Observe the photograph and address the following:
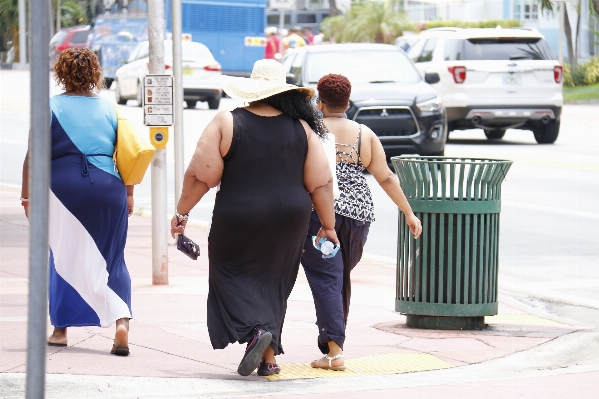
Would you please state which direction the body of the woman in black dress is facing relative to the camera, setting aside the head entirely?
away from the camera

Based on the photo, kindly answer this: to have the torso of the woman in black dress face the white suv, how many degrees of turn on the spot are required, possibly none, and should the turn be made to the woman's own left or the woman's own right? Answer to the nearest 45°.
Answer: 0° — they already face it

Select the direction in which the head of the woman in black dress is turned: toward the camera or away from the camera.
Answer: away from the camera

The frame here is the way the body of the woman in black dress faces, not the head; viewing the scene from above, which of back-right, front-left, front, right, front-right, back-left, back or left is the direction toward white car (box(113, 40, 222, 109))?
front

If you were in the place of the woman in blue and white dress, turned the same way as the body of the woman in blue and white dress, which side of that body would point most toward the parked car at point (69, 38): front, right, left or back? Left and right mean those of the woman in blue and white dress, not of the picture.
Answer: front

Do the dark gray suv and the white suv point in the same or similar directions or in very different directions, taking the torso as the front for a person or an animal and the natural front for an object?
very different directions

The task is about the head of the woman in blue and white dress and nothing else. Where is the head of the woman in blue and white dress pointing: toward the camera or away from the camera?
away from the camera

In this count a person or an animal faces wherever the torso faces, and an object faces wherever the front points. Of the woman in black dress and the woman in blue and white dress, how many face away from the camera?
2

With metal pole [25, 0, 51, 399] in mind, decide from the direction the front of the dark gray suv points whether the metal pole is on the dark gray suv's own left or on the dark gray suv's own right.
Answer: on the dark gray suv's own right

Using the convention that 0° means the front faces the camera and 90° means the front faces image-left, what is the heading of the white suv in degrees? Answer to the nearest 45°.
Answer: approximately 135°

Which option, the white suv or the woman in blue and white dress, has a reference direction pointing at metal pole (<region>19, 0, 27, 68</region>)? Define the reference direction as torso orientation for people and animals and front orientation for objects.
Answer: the woman in blue and white dress

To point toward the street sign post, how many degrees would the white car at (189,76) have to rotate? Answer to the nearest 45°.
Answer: approximately 135° to its left

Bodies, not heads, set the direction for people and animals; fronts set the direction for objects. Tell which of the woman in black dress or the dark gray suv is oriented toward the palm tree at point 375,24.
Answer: the woman in black dress

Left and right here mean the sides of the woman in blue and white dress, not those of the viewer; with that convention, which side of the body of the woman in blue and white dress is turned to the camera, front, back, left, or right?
back

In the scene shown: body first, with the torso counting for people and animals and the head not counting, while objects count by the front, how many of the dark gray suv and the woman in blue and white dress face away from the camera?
1

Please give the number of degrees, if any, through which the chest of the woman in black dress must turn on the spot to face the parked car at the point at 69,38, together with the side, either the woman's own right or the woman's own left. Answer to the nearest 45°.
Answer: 0° — they already face it

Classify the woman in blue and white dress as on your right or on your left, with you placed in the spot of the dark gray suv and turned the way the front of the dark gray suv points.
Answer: on your right
